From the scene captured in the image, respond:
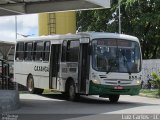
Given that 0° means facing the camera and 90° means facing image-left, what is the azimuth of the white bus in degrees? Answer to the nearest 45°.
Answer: approximately 315°
